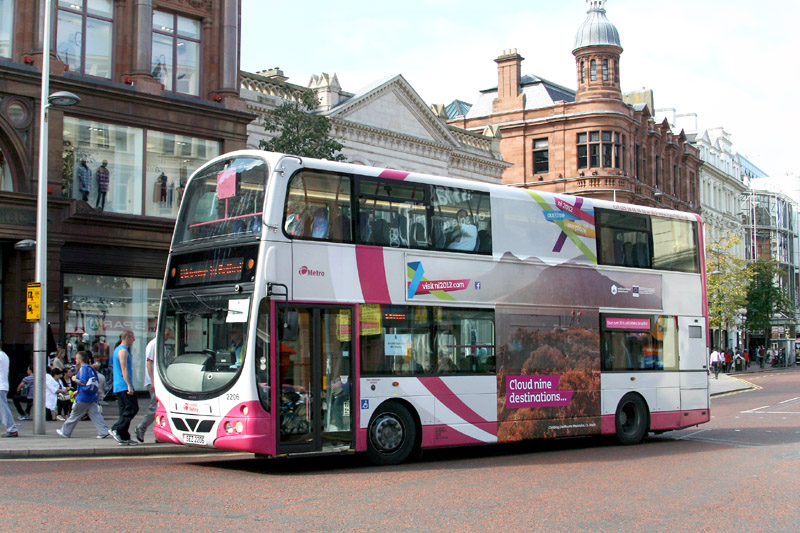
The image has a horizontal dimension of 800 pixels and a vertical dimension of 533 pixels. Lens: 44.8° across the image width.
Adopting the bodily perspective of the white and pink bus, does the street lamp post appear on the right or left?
on its right

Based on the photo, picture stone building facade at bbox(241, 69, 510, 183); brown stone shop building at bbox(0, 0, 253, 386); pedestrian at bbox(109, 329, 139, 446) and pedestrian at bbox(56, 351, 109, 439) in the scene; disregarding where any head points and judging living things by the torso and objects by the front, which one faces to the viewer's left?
pedestrian at bbox(56, 351, 109, 439)

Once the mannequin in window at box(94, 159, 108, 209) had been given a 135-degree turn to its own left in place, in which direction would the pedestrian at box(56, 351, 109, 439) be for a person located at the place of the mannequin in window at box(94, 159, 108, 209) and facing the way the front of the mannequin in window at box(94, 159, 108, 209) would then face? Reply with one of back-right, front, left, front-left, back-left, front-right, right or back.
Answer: back

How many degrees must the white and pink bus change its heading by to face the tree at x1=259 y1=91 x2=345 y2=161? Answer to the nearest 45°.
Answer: approximately 135° to its right

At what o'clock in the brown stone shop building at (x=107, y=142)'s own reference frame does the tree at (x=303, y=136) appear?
The tree is roughly at 10 o'clock from the brown stone shop building.

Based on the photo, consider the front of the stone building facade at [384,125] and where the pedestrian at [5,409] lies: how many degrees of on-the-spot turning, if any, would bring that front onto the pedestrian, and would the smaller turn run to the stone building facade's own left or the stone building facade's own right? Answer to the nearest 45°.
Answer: approximately 45° to the stone building facade's own right

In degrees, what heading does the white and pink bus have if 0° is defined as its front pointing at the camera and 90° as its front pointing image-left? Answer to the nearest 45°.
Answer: approximately 45°
